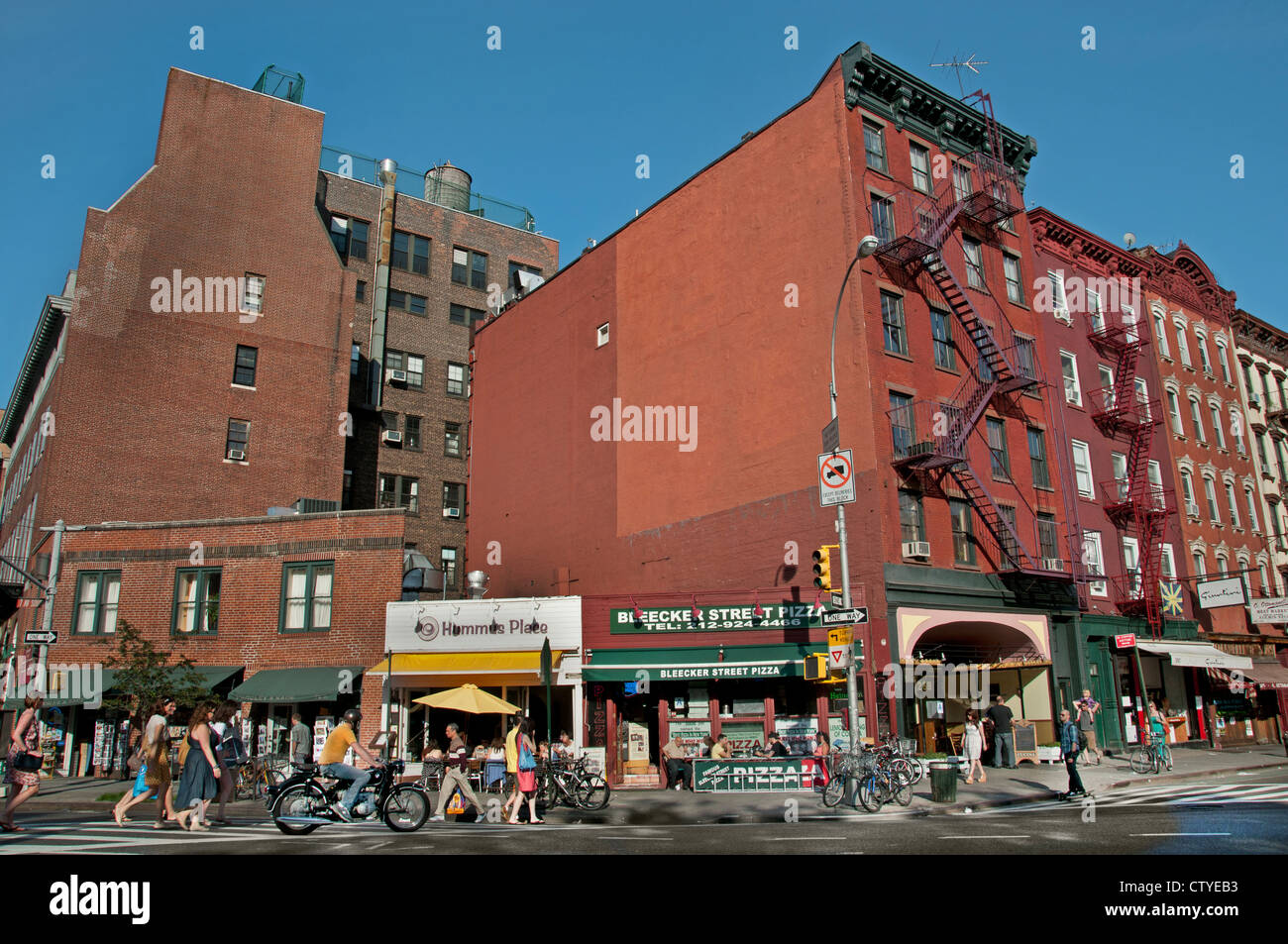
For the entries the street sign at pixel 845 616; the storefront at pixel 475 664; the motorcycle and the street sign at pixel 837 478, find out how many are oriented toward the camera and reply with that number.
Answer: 3

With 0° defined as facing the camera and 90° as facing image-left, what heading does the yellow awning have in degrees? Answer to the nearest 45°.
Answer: approximately 0°

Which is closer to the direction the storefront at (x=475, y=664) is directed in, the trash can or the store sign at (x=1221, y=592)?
the trash can

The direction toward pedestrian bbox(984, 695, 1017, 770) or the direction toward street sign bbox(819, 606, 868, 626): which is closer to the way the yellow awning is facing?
the street sign

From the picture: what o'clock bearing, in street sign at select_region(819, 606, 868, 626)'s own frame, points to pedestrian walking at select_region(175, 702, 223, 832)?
The pedestrian walking is roughly at 2 o'clock from the street sign.

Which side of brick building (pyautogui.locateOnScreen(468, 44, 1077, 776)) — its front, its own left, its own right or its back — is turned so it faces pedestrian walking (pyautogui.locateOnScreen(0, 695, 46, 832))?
right
